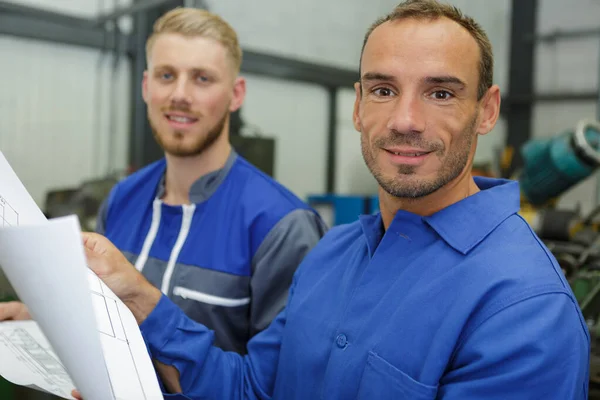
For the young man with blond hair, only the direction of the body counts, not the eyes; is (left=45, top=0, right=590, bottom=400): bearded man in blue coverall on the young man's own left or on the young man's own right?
on the young man's own left

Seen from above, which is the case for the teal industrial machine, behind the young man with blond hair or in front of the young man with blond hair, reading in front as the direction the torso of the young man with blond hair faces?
behind

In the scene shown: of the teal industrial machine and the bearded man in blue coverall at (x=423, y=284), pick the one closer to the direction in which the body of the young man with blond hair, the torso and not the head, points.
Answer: the bearded man in blue coverall

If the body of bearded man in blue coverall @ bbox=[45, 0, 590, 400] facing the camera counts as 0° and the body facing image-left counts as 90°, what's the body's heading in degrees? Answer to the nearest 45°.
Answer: approximately 45°

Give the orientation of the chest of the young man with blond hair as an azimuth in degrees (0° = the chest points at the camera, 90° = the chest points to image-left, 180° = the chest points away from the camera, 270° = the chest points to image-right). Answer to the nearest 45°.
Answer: approximately 45°

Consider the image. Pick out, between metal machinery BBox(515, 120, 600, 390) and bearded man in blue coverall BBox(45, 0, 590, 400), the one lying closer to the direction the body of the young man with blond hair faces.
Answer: the bearded man in blue coverall

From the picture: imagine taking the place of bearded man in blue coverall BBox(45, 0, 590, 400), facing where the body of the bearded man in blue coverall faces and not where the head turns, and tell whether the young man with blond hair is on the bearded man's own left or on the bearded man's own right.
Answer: on the bearded man's own right
